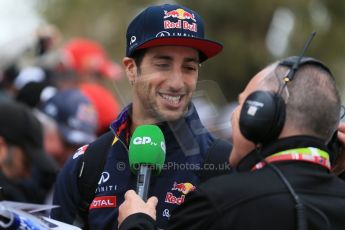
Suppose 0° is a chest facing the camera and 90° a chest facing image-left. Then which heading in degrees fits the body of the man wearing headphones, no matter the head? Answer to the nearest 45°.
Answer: approximately 135°

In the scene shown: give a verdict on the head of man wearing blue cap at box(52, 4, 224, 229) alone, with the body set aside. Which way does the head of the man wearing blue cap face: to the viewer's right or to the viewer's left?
to the viewer's right

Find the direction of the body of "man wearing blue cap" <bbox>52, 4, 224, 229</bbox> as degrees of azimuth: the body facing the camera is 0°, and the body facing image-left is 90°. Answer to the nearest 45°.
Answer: approximately 315°

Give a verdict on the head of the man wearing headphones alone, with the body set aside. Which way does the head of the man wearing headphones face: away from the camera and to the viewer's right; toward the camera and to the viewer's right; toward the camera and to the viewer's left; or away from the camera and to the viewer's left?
away from the camera and to the viewer's left

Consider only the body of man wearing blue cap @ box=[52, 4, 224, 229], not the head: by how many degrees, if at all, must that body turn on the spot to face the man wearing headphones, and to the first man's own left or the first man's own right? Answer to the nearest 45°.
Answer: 0° — they already face them

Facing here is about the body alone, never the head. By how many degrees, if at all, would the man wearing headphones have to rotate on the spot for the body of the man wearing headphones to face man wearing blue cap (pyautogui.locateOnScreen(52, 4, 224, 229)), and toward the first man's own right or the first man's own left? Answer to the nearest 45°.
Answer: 0° — they already face them

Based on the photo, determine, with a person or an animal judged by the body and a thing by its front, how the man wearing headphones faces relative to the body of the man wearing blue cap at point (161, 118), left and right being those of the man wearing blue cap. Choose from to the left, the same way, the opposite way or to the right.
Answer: the opposite way
